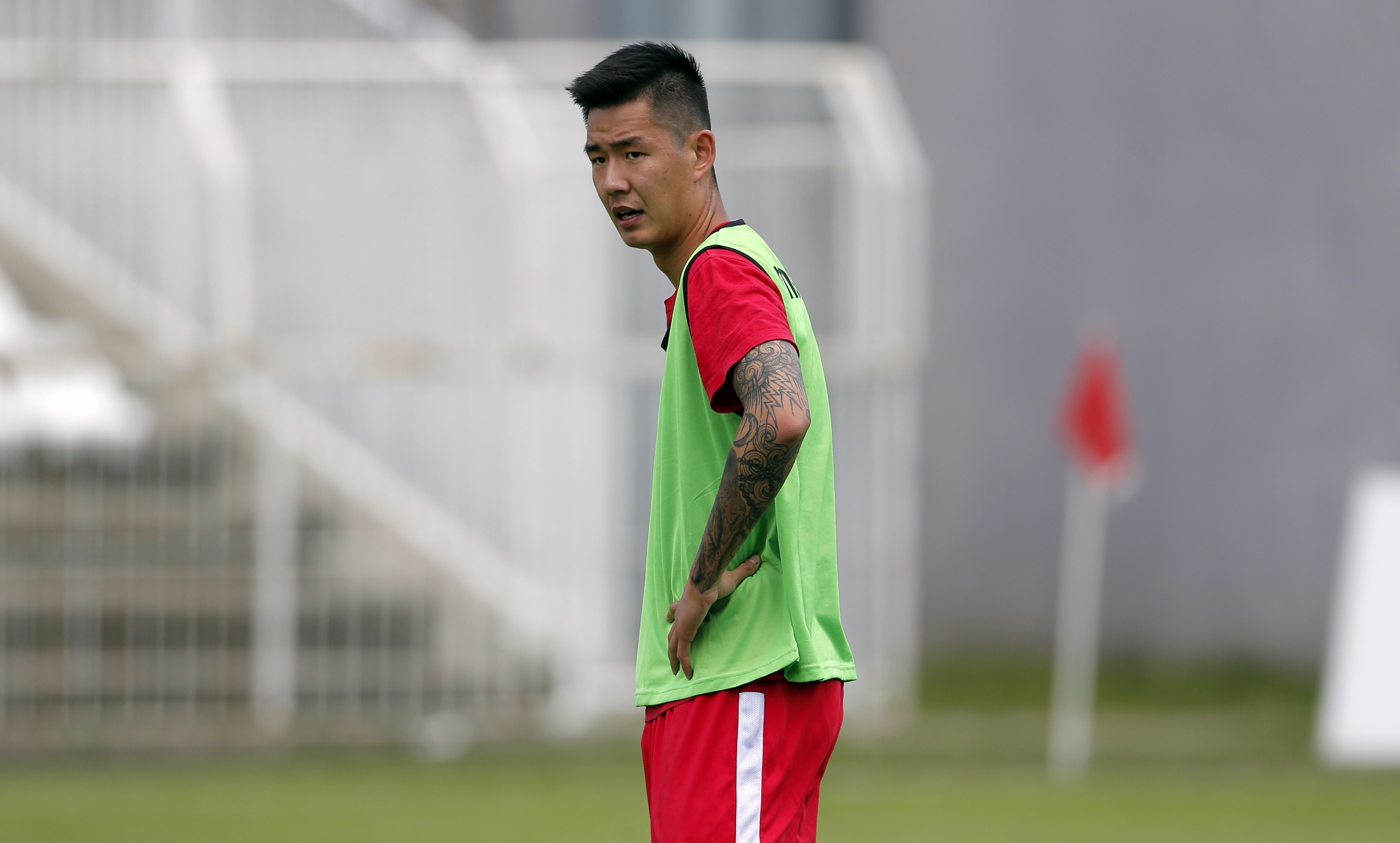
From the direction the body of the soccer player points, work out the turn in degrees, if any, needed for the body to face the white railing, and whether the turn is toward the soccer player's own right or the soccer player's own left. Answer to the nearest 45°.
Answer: approximately 90° to the soccer player's own right

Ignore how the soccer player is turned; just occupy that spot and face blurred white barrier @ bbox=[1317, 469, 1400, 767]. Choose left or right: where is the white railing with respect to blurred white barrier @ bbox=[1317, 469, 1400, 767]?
left

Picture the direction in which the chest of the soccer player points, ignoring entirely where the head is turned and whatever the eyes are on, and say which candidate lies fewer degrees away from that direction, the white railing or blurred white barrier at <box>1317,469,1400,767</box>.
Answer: the white railing

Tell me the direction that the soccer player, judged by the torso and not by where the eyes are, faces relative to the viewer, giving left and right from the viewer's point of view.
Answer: facing to the left of the viewer

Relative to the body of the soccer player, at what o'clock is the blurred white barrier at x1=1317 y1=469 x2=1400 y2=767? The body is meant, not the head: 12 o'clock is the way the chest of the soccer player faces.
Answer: The blurred white barrier is roughly at 4 o'clock from the soccer player.
